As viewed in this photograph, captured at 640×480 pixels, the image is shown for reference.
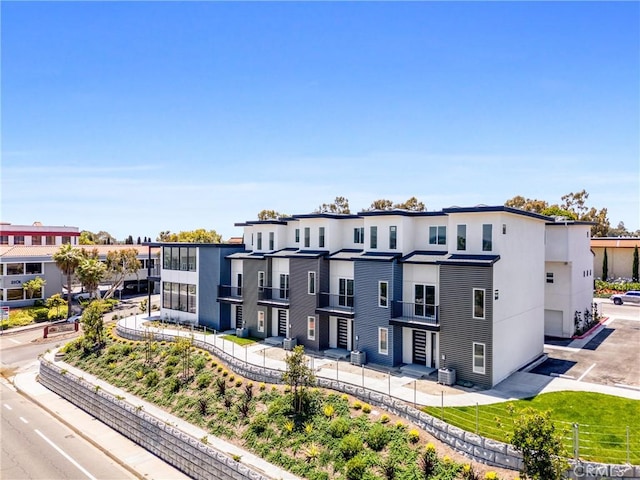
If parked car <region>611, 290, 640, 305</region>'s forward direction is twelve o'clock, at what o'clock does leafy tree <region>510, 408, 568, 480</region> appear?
The leafy tree is roughly at 9 o'clock from the parked car.

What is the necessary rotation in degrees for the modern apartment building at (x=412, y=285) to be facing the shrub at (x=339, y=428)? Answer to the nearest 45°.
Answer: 0° — it already faces it

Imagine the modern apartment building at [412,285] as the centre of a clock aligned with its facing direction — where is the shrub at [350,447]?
The shrub is roughly at 11 o'clock from the modern apartment building.

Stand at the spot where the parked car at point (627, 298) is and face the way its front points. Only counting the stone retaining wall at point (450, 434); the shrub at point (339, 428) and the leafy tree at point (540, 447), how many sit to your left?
3

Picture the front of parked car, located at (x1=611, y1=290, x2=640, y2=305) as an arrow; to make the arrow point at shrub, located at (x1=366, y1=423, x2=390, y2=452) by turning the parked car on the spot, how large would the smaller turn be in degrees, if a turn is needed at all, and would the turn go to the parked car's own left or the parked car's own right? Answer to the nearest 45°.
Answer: approximately 90° to the parked car's own left

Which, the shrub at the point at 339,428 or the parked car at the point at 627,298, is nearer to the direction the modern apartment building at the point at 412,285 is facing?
the shrub

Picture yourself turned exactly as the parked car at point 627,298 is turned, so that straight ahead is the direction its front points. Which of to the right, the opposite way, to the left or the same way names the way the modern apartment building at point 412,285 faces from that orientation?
to the left

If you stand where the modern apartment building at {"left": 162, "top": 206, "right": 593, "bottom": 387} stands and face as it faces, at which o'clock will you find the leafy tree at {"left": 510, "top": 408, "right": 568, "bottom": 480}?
The leafy tree is roughly at 10 o'clock from the modern apartment building.

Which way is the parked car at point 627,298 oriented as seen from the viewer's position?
to the viewer's left

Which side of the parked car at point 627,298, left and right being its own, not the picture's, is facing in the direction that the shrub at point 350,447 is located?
left

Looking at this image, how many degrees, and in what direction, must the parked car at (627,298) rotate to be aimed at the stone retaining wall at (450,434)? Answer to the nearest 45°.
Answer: approximately 90° to its left

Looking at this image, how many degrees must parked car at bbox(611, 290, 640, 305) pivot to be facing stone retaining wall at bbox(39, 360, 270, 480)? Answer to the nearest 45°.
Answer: approximately 45° to its left
